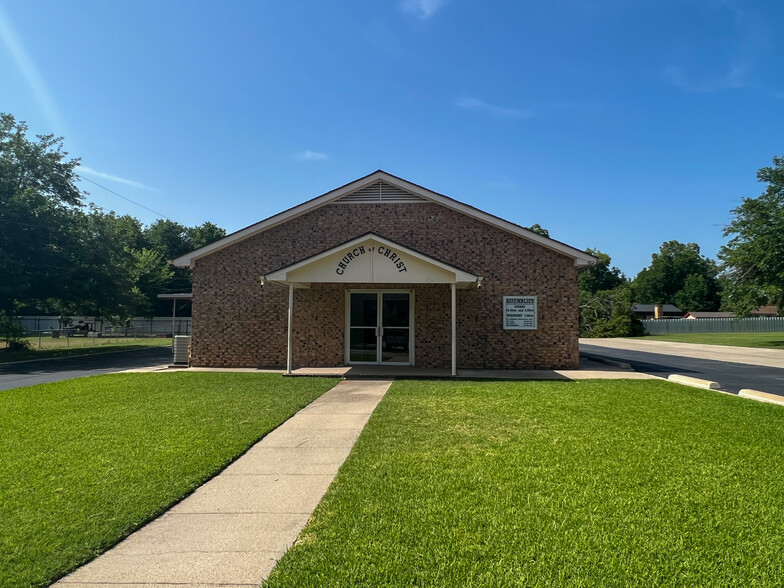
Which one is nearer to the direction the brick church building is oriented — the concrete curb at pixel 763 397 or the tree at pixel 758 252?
the concrete curb

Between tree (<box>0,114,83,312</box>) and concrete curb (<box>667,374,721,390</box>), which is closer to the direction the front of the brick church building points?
the concrete curb

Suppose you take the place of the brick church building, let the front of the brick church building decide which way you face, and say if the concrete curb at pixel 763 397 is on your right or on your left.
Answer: on your left

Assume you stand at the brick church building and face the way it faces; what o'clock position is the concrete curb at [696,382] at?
The concrete curb is roughly at 10 o'clock from the brick church building.

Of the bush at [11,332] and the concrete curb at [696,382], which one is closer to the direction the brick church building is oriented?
the concrete curb

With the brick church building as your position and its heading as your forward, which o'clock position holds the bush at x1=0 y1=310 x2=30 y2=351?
The bush is roughly at 4 o'clock from the brick church building.

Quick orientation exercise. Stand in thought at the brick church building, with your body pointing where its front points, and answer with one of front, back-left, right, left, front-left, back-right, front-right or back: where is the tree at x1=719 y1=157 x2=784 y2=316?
back-left

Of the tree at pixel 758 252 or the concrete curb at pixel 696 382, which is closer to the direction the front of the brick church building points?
the concrete curb

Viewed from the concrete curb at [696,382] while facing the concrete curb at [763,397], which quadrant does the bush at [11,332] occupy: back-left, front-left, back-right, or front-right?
back-right

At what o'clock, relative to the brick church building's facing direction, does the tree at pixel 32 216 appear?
The tree is roughly at 4 o'clock from the brick church building.

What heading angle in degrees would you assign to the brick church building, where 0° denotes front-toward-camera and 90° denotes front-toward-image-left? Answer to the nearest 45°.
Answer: approximately 0°
